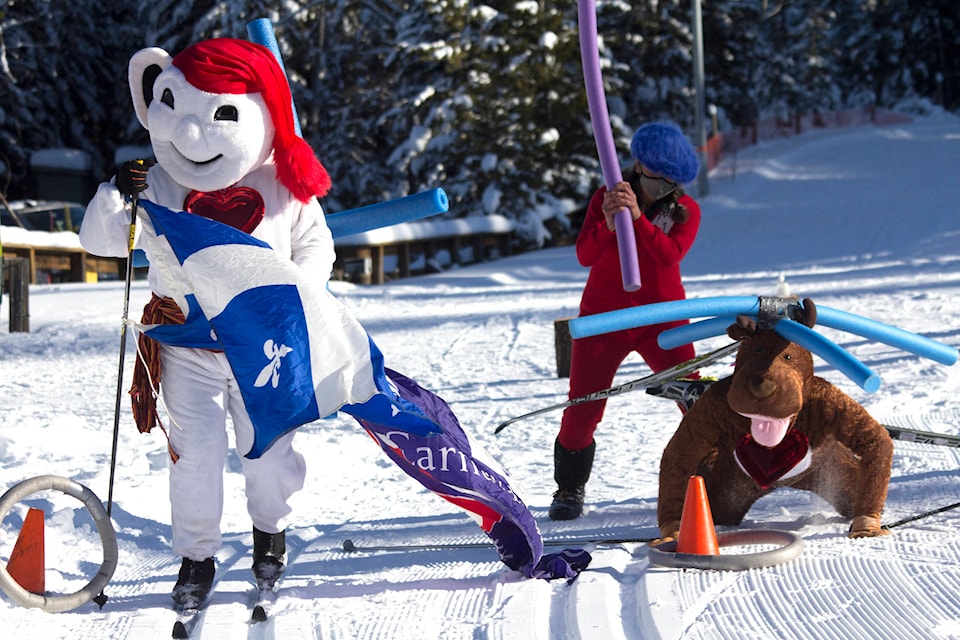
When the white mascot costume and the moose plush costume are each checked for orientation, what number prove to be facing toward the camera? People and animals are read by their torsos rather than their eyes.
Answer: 2

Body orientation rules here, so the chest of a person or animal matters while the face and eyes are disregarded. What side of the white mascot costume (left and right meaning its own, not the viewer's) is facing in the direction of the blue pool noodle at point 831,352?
left

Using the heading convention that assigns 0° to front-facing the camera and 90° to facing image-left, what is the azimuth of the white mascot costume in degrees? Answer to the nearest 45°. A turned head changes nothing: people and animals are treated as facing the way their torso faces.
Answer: approximately 0°

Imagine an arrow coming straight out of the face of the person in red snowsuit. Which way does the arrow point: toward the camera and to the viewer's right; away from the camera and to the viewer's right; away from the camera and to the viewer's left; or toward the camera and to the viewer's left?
toward the camera and to the viewer's left

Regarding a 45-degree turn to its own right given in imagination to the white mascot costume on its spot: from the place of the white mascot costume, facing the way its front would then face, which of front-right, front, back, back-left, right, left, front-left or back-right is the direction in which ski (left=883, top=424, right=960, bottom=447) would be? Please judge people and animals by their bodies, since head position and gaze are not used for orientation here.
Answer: back-left

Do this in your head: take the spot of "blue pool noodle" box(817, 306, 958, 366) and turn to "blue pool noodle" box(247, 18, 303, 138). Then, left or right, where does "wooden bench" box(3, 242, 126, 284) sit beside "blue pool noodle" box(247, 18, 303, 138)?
right

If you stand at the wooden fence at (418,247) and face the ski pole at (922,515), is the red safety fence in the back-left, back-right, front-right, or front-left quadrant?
back-left
